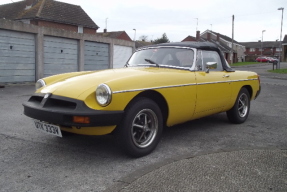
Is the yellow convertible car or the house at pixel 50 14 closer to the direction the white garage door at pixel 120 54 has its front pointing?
the yellow convertible car

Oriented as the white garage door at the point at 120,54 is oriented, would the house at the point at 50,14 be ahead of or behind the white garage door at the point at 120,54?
behind

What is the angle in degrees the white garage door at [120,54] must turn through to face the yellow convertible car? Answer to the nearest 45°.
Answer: approximately 45° to its right

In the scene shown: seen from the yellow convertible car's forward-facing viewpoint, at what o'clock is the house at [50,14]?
The house is roughly at 4 o'clock from the yellow convertible car.

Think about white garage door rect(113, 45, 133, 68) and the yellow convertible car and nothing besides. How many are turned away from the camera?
0

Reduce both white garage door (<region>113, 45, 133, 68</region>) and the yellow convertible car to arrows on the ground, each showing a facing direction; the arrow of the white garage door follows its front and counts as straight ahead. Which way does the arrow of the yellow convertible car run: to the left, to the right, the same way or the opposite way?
to the right

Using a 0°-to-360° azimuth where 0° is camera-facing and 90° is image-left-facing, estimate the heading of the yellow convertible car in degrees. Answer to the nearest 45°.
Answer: approximately 45°

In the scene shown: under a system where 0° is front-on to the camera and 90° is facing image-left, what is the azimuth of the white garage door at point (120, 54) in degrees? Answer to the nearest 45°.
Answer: approximately 315°

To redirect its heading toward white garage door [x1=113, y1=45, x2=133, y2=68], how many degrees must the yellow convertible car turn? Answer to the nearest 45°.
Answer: approximately 135° to its right
